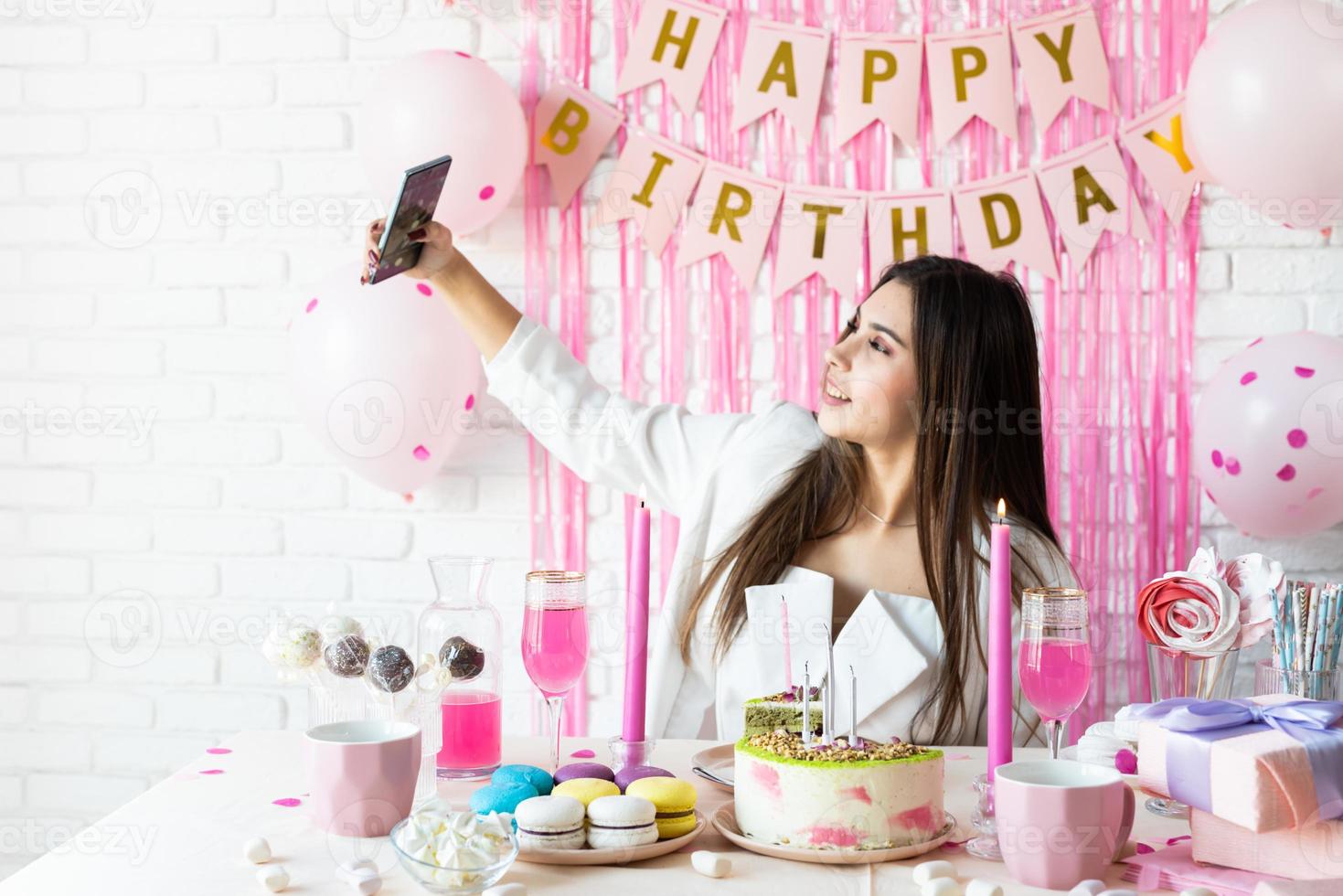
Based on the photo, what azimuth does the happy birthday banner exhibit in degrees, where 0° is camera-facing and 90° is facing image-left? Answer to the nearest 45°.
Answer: approximately 0°

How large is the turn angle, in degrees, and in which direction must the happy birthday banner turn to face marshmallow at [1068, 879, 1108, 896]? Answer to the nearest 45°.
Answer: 0° — it already faces it

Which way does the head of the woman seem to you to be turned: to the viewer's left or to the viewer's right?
to the viewer's left

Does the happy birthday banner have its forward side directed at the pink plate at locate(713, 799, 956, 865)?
yes

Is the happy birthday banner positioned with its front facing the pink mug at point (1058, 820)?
yes

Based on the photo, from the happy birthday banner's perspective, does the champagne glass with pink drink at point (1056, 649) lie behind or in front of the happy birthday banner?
in front

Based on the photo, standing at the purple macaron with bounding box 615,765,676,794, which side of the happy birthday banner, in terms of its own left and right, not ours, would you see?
front

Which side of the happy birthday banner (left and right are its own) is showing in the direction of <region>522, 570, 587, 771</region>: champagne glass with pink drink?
front

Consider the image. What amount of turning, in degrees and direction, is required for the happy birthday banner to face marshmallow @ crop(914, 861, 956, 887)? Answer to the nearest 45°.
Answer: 0° — it already faces it

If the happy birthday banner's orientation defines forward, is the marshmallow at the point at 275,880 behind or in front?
in front

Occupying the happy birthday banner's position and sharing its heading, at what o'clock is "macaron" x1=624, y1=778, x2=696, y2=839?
The macaron is roughly at 12 o'clock from the happy birthday banner.

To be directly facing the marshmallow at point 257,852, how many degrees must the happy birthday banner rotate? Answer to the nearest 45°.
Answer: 0° — it already faces it

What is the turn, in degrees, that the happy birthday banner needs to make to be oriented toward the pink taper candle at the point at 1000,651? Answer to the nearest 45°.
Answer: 0° — it already faces it
